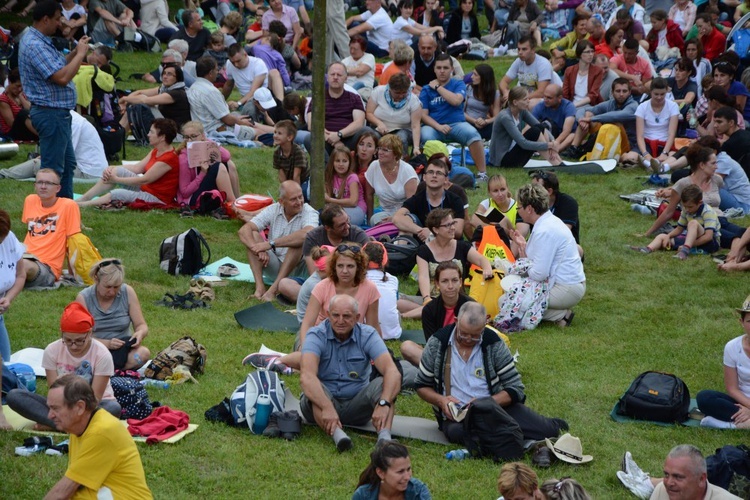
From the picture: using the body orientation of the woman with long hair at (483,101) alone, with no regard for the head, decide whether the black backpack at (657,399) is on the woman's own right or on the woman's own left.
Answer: on the woman's own left

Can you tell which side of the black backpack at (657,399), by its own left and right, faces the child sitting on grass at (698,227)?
back

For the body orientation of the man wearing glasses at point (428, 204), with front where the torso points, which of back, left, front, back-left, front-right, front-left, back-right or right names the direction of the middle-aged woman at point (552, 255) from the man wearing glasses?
front-left

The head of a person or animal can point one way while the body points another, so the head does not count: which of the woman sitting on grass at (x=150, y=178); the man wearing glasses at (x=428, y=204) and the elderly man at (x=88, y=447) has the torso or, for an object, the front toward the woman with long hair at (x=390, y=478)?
the man wearing glasses

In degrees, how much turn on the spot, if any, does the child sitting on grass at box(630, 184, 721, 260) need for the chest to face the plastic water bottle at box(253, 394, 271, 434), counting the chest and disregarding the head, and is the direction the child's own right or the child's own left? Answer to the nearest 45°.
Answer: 0° — they already face it

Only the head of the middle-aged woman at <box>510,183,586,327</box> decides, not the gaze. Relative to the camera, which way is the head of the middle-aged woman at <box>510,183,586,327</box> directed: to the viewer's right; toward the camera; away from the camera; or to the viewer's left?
to the viewer's left

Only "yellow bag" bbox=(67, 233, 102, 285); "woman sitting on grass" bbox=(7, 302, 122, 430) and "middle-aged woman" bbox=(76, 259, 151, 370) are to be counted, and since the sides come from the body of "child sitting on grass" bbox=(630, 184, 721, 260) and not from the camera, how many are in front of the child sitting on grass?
3

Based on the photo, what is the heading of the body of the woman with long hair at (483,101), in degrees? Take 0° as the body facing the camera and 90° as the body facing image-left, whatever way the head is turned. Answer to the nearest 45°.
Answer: approximately 45°

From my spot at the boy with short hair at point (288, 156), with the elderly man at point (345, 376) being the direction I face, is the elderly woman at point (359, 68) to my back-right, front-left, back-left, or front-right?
back-left

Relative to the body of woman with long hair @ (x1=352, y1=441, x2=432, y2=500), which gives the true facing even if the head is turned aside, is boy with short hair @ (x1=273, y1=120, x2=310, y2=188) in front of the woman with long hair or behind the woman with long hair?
behind

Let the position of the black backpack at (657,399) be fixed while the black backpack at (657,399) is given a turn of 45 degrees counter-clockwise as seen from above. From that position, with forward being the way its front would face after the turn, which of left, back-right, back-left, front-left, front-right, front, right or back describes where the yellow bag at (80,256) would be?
back-right

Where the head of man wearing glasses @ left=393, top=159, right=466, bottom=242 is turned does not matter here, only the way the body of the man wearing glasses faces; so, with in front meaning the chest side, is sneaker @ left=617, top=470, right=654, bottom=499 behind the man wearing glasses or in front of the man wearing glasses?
in front
